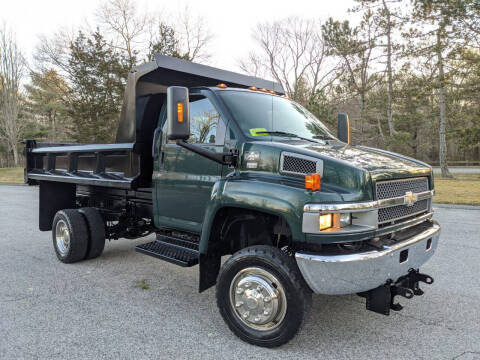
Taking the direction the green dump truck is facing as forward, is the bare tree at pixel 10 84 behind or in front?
behind

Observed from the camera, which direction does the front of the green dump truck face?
facing the viewer and to the right of the viewer
